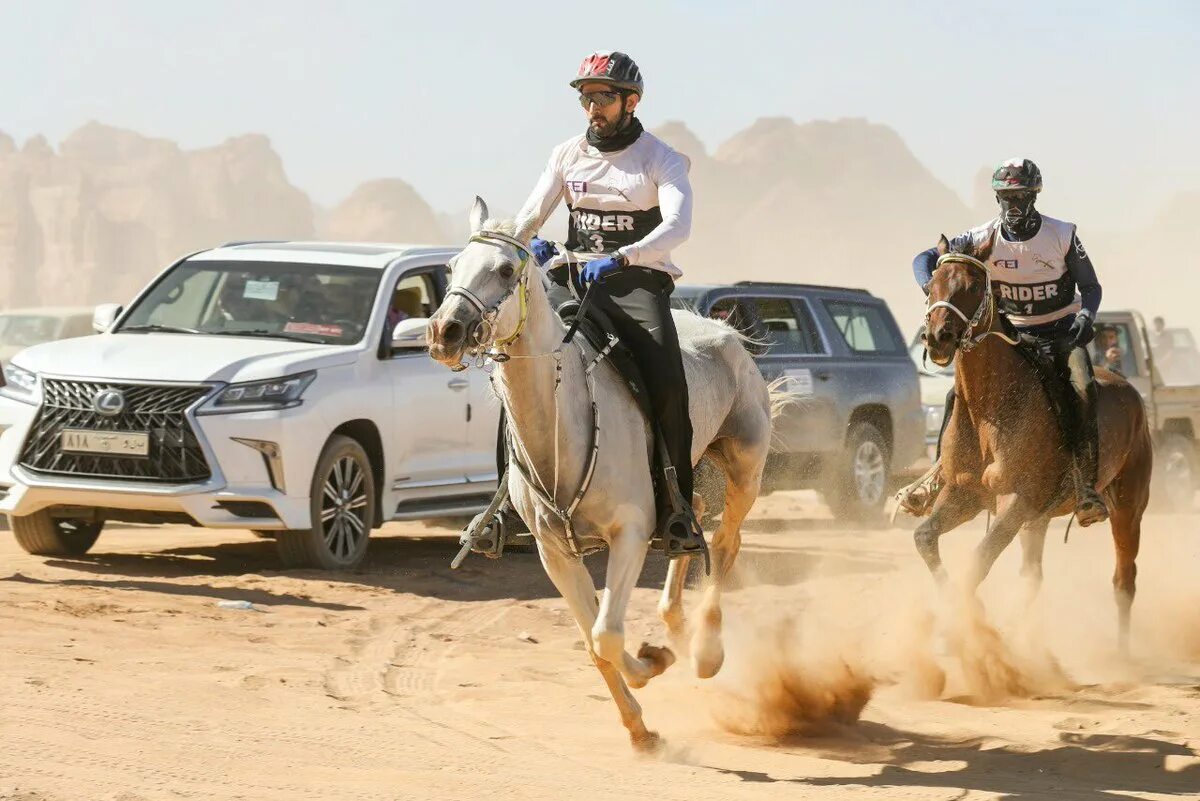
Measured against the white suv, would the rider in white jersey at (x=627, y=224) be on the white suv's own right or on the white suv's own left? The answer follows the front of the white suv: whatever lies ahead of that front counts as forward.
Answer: on the white suv's own left

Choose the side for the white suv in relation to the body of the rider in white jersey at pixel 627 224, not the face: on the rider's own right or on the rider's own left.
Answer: on the rider's own right

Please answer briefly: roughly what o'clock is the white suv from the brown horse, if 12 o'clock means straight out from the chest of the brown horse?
The white suv is roughly at 2 o'clock from the brown horse.

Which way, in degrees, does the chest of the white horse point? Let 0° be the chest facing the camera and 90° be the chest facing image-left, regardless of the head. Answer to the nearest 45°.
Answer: approximately 45°

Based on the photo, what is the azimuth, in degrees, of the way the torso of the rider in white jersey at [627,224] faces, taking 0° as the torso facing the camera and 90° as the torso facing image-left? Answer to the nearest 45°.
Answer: approximately 45°

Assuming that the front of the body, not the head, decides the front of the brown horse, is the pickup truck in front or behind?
behind

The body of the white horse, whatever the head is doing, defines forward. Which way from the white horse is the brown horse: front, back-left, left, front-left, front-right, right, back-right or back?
back

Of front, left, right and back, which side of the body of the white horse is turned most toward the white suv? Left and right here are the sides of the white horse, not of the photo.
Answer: right

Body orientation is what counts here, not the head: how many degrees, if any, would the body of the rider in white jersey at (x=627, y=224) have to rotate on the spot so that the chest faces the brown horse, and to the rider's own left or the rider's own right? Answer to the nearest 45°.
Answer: approximately 180°
